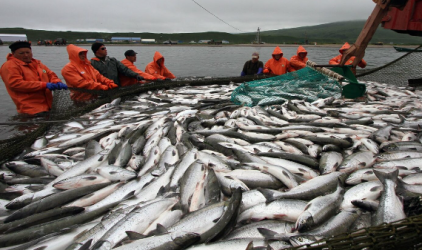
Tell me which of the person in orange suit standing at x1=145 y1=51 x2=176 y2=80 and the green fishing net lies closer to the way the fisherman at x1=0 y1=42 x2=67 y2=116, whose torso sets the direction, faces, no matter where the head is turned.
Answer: the green fishing net

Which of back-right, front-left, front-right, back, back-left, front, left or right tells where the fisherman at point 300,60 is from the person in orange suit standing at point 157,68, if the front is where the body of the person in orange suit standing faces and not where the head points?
front-left

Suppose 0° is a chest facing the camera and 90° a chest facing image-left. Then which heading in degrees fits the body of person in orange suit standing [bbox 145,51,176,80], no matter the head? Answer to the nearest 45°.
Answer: approximately 315°

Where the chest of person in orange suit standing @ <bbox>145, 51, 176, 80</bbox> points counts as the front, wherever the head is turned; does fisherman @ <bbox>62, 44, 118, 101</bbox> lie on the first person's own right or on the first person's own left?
on the first person's own right

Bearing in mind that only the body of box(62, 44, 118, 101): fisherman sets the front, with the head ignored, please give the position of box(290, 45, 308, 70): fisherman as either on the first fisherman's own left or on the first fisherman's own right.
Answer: on the first fisherman's own left

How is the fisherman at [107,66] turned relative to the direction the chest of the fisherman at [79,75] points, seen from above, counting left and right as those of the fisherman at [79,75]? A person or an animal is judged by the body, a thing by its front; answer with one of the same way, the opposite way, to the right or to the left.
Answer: the same way

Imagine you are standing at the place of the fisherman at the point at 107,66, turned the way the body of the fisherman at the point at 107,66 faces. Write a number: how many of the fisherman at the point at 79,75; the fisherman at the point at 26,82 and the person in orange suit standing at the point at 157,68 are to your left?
1

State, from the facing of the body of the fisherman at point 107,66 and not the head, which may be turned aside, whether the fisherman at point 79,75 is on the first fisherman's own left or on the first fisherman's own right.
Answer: on the first fisherman's own right

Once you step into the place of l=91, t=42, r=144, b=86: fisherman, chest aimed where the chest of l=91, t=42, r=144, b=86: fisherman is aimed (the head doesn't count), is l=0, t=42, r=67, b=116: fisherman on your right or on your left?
on your right

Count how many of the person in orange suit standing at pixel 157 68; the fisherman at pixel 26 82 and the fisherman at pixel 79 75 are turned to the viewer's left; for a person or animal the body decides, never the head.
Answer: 0

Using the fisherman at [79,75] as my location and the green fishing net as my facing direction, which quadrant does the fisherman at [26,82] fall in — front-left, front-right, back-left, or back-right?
back-right

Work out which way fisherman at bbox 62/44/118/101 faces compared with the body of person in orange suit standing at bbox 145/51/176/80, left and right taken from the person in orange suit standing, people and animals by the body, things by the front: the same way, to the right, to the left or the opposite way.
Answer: the same way

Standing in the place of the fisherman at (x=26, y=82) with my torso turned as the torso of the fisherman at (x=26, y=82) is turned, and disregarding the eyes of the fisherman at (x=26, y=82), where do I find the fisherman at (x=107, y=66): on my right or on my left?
on my left

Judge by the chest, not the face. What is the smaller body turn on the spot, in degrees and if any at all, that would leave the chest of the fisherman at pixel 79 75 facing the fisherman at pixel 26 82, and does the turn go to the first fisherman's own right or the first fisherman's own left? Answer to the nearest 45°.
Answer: approximately 90° to the first fisherman's own right

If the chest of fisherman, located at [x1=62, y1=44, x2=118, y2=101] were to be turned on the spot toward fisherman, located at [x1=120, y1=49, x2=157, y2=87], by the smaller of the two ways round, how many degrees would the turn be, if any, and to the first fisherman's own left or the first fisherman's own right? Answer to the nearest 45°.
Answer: approximately 90° to the first fisherman's own left

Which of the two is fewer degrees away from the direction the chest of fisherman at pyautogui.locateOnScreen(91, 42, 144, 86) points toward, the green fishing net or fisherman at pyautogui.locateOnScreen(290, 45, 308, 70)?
the green fishing net

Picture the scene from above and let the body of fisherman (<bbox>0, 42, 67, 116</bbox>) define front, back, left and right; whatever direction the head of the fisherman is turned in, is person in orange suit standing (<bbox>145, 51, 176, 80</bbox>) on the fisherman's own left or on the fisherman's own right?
on the fisherman's own left

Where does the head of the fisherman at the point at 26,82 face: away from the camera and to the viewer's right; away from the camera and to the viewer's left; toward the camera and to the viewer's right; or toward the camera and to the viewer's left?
toward the camera and to the viewer's right
